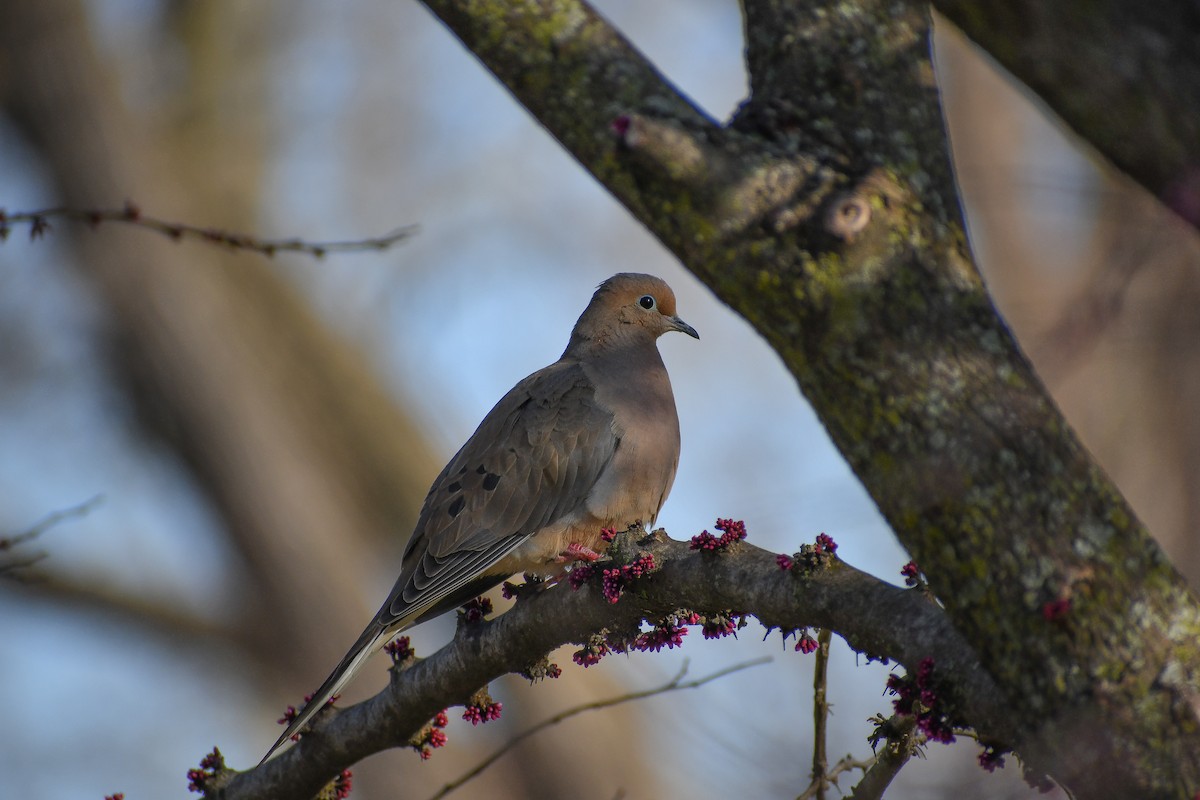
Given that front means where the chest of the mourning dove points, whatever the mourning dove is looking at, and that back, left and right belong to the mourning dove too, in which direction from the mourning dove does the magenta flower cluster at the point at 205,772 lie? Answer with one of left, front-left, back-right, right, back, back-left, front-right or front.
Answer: back-right

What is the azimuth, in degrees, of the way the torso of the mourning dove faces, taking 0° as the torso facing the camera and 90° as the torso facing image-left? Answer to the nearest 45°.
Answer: approximately 270°

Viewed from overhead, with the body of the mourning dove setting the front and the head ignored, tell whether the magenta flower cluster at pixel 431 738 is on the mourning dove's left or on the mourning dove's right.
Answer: on the mourning dove's right
